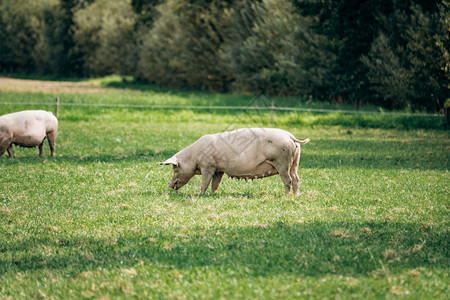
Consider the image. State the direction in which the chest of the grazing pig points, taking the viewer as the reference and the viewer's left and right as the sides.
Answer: facing to the left of the viewer

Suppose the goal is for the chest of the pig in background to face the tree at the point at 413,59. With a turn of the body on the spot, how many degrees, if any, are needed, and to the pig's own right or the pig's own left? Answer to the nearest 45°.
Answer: approximately 135° to the pig's own right

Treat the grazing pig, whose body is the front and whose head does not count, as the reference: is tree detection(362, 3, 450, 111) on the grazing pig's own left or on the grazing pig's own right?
on the grazing pig's own right

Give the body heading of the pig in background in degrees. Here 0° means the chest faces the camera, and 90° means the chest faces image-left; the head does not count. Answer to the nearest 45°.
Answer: approximately 90°
